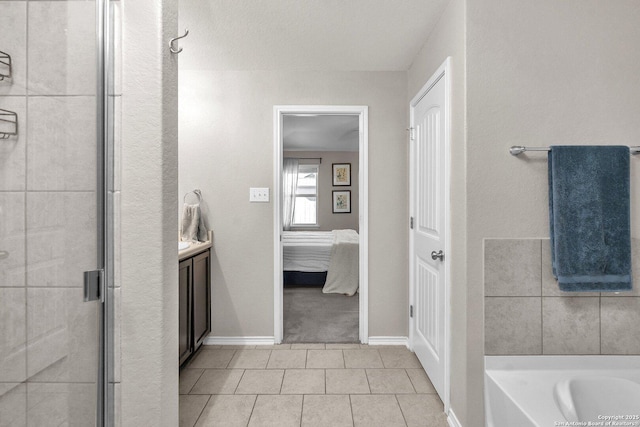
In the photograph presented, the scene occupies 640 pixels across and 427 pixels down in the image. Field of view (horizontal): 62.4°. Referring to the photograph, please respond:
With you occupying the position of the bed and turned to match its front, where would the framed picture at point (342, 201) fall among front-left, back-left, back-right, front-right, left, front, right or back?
left

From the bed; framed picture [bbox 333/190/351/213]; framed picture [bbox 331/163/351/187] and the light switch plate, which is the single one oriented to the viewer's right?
the bed

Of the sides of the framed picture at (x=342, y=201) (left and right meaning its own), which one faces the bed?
front

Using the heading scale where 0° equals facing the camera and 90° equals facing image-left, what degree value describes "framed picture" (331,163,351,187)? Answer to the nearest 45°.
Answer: approximately 0°

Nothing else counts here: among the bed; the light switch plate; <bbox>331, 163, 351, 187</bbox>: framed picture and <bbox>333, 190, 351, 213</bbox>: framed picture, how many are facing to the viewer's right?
1

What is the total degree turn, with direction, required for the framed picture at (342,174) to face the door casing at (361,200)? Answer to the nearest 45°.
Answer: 0° — it already faces it

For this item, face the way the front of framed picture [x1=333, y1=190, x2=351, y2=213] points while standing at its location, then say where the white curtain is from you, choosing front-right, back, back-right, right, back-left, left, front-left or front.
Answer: right

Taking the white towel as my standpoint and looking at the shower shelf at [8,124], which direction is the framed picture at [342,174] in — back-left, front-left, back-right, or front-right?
back-left

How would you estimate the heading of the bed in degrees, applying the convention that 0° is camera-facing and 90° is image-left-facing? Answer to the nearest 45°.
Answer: approximately 270°

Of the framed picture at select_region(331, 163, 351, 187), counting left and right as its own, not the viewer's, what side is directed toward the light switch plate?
front

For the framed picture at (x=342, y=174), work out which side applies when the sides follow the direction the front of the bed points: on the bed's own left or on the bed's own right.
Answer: on the bed's own left

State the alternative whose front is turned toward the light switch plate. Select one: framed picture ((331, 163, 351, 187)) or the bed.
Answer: the framed picture
